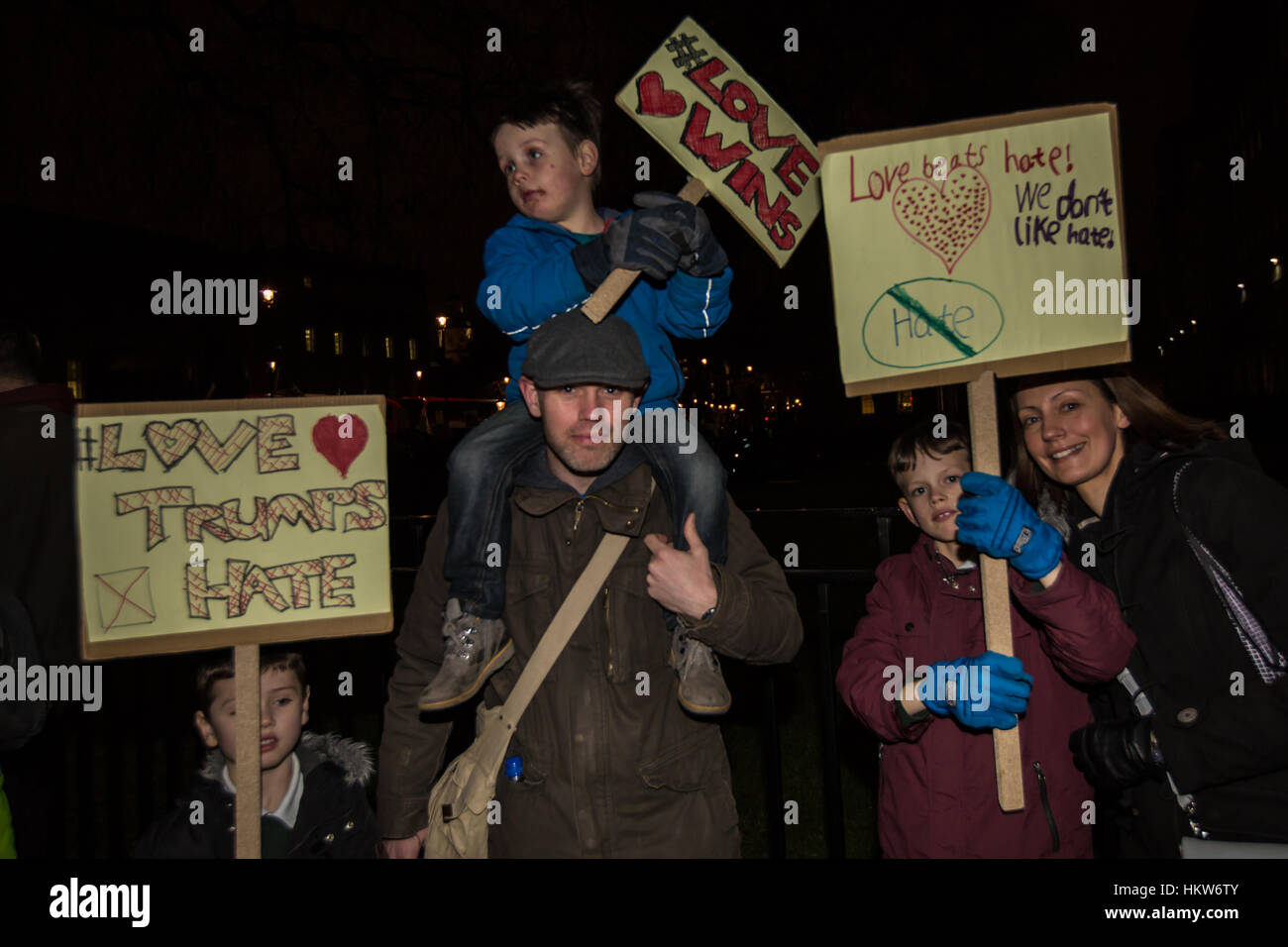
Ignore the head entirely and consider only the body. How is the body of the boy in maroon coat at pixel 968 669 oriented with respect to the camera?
toward the camera

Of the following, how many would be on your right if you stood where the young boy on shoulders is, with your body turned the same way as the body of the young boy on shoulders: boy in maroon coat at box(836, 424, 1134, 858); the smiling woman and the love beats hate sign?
0

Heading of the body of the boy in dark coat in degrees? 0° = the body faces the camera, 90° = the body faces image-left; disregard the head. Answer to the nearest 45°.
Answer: approximately 0°

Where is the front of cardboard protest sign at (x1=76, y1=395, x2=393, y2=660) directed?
toward the camera

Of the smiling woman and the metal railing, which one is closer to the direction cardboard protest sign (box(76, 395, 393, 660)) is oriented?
the smiling woman

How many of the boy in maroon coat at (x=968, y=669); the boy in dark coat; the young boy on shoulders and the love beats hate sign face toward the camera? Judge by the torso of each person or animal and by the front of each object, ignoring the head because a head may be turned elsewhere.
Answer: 4

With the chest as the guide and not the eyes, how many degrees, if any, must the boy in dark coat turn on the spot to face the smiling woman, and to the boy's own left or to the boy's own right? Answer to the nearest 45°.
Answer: approximately 45° to the boy's own left

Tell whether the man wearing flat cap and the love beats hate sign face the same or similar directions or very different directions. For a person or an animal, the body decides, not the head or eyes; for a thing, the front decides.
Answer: same or similar directions

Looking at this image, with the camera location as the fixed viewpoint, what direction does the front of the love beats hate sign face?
facing the viewer

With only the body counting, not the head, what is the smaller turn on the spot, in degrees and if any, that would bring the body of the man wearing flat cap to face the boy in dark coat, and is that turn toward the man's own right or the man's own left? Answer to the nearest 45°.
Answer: approximately 135° to the man's own right

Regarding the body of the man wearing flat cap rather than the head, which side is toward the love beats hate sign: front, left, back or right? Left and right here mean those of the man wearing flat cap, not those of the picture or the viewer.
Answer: left

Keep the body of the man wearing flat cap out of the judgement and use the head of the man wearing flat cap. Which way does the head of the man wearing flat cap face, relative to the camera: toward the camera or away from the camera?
toward the camera

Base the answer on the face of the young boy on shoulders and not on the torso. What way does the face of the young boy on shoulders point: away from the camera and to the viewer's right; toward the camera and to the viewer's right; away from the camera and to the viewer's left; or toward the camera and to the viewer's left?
toward the camera and to the viewer's left

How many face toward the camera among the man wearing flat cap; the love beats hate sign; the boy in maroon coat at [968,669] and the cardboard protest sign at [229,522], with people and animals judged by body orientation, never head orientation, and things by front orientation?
4
